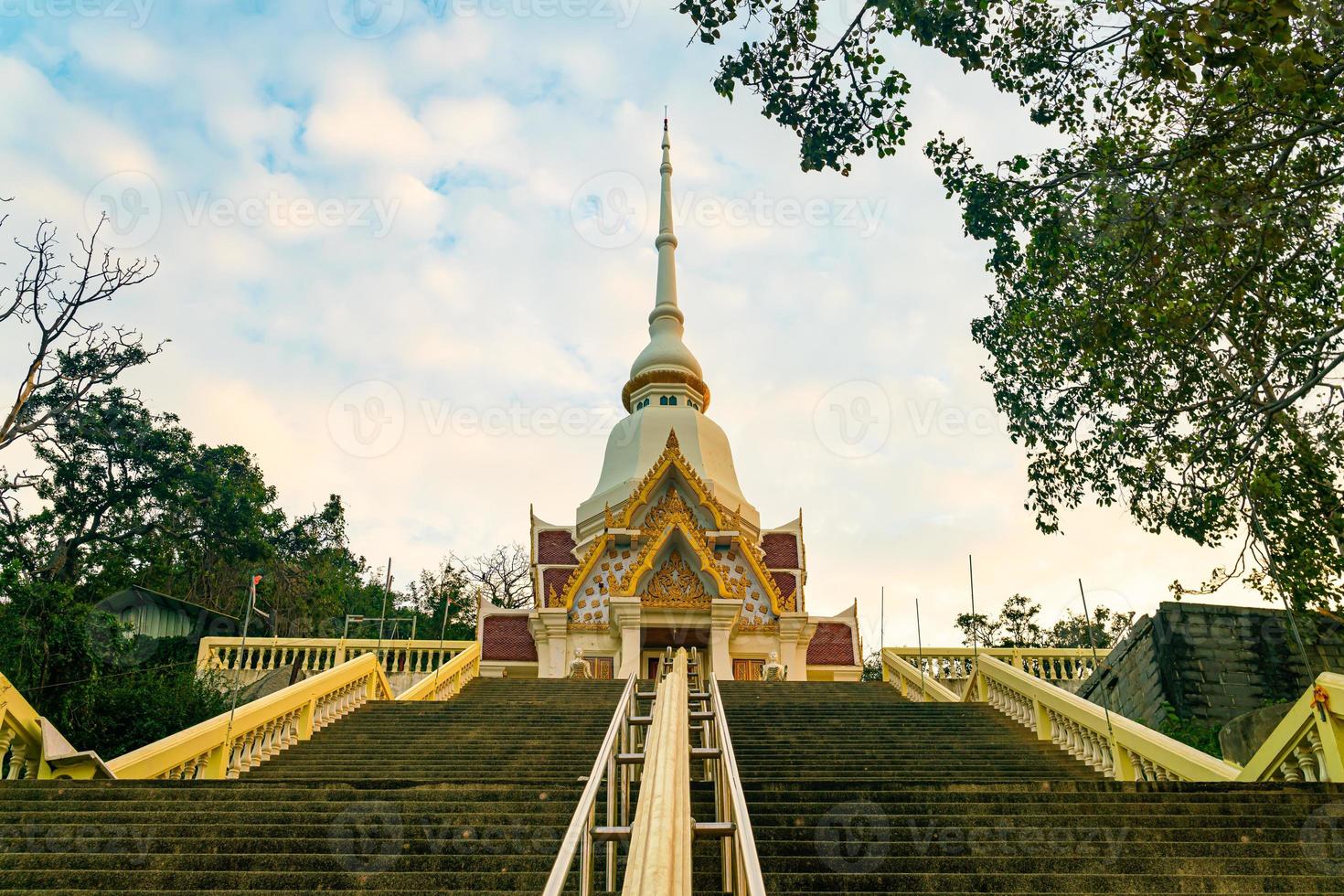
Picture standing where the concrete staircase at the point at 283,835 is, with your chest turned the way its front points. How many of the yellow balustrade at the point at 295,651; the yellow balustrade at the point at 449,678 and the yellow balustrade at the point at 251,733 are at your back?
3

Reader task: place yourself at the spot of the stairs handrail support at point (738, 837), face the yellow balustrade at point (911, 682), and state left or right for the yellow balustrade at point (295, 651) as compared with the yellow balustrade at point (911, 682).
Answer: left

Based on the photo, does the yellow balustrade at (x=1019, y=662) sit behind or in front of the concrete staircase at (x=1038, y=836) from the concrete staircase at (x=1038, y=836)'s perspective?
behind

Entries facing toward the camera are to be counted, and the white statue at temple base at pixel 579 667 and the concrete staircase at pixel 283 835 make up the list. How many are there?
2

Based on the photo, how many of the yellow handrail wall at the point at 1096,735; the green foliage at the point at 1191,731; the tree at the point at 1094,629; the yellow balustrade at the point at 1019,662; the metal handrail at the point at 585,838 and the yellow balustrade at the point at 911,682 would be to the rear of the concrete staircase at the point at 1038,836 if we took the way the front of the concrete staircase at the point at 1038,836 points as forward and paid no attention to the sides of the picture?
5

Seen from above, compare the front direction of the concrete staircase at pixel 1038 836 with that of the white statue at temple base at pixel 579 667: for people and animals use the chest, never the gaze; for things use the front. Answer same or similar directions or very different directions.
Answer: same or similar directions

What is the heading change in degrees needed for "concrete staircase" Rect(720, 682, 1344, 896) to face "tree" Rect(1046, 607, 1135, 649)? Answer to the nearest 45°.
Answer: approximately 180°

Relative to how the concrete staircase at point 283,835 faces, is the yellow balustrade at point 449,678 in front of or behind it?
behind

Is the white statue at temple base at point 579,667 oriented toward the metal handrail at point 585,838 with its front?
yes

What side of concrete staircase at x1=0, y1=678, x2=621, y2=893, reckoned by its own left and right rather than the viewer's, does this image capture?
front

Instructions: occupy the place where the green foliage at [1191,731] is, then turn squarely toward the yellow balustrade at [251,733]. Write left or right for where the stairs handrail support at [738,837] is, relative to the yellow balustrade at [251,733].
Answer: left

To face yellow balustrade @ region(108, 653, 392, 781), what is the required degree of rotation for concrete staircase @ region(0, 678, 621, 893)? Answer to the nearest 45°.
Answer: approximately 180°

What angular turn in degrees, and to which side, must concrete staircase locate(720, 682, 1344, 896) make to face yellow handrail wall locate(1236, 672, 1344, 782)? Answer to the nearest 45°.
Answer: approximately 135° to its left

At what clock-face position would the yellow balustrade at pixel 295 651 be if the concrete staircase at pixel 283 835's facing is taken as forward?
The yellow balustrade is roughly at 6 o'clock from the concrete staircase.

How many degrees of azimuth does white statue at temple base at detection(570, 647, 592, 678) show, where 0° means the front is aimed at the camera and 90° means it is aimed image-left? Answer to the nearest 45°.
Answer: approximately 0°

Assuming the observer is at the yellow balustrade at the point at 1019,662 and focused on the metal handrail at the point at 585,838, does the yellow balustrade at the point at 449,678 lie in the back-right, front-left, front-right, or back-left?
front-right

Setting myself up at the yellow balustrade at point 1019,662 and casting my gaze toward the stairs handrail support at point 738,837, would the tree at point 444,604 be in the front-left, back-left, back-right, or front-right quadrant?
back-right
